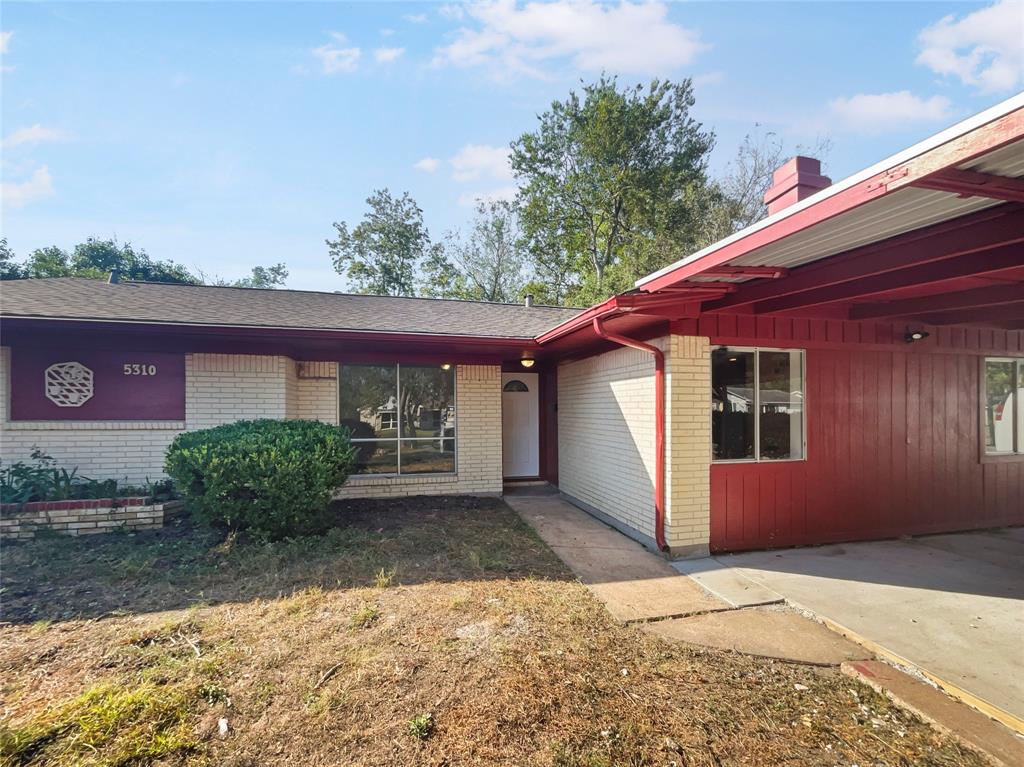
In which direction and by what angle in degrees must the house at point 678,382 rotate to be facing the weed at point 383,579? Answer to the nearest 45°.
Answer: approximately 45° to its right

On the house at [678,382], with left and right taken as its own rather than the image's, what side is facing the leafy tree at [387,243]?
back

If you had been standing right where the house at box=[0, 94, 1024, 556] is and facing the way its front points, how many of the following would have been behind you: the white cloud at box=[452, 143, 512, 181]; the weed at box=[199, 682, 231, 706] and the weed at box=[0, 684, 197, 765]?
1

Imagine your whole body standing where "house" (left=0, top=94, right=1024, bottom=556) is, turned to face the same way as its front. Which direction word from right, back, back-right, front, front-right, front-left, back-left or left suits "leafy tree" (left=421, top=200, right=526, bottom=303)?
back

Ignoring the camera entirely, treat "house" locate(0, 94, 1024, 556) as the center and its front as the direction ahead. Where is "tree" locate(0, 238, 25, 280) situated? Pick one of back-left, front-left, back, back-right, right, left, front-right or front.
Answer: back-right

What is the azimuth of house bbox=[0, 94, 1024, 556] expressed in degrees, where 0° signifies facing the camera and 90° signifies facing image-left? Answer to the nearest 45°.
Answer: approximately 0°

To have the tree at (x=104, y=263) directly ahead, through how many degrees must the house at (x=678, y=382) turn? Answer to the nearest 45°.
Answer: approximately 135° to its right
